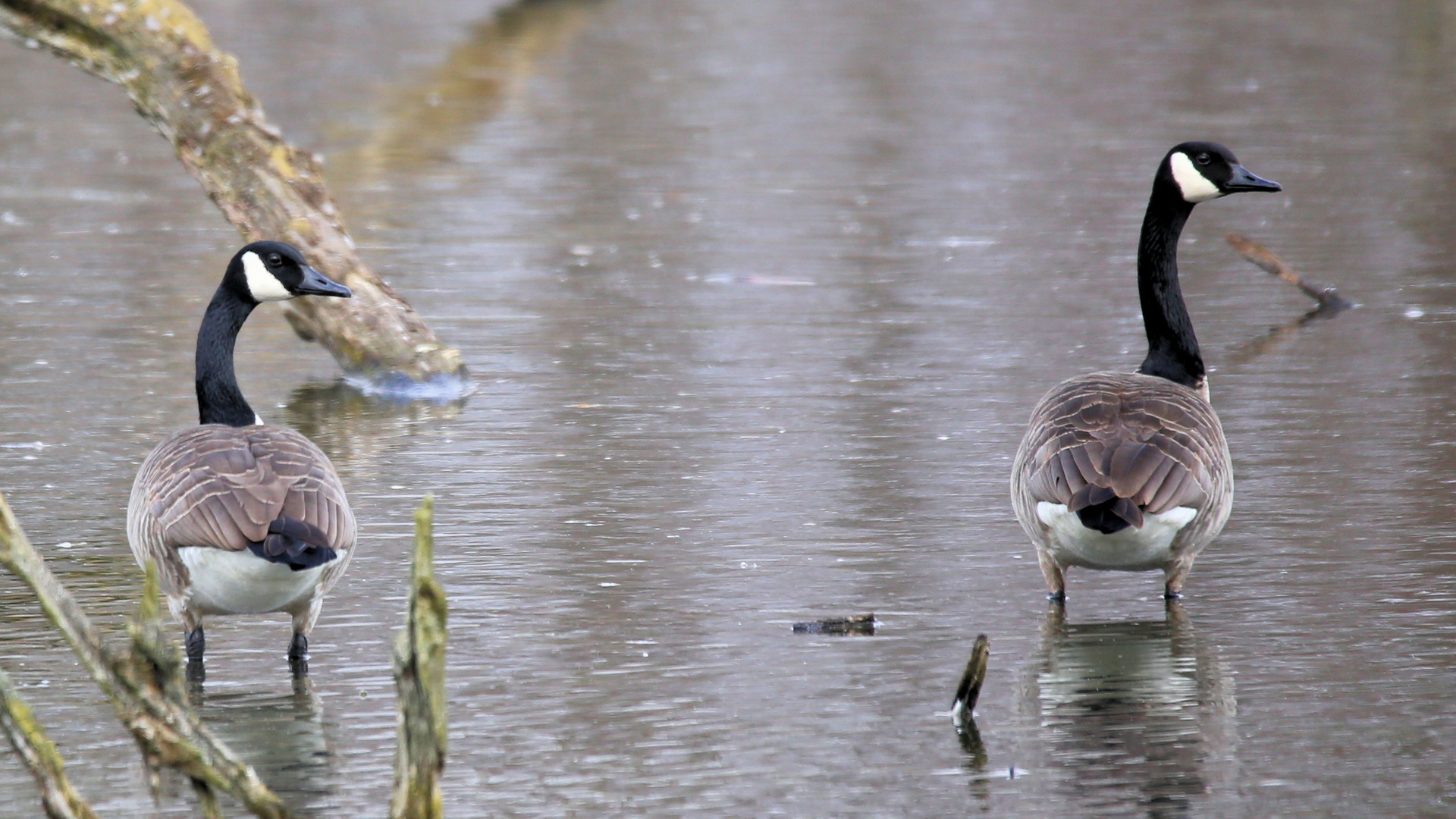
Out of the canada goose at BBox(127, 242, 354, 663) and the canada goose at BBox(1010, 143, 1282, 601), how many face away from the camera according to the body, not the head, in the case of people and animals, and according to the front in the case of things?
2

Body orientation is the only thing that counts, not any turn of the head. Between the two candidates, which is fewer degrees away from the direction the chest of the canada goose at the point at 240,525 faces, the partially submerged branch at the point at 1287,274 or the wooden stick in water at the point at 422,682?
the partially submerged branch

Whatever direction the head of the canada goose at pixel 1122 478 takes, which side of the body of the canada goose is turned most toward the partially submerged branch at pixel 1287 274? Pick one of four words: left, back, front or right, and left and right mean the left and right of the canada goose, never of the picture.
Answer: front

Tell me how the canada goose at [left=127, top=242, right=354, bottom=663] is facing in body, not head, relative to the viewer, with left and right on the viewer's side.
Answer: facing away from the viewer

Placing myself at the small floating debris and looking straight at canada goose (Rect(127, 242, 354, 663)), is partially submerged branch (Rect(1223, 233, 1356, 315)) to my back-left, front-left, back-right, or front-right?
back-right

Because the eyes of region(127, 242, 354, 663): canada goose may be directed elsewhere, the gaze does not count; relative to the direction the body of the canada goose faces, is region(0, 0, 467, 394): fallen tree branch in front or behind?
in front

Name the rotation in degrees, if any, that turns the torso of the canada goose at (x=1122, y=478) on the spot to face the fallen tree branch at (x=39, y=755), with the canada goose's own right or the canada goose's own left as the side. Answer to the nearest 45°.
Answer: approximately 135° to the canada goose's own left

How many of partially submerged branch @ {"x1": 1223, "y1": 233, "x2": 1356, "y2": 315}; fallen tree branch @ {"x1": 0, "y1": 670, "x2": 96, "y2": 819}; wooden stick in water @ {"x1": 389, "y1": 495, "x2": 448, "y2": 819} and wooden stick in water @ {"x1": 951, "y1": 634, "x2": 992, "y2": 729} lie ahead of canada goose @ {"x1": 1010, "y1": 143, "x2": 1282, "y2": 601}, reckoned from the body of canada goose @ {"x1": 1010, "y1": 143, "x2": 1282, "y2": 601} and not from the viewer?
1

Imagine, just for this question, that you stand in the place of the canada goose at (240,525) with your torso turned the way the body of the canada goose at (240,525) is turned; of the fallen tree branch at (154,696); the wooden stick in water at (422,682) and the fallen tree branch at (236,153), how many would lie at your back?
2

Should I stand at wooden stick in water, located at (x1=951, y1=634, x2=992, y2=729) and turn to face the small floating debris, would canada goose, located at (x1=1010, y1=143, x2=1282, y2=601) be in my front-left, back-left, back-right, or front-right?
front-right

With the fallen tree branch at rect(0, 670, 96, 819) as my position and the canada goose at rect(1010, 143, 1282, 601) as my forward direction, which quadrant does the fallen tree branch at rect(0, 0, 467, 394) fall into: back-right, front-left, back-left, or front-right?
front-left

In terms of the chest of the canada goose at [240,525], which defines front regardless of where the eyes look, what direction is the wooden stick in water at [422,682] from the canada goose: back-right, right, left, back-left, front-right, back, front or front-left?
back

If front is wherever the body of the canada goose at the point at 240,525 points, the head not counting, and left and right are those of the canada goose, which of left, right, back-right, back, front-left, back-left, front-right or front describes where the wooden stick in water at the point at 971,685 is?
back-right

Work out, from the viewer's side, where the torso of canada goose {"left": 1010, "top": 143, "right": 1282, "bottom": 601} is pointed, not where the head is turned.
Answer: away from the camera
